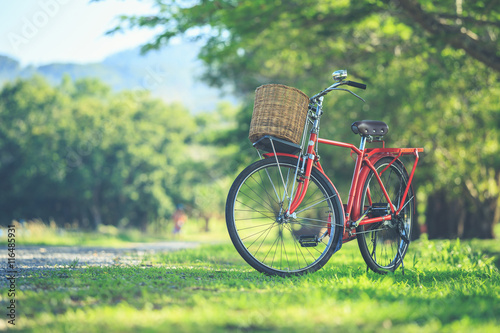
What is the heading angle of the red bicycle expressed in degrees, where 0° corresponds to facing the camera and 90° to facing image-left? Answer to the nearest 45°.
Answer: approximately 45°

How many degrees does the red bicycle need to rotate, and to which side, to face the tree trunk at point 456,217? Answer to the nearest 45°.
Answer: approximately 135° to its right
